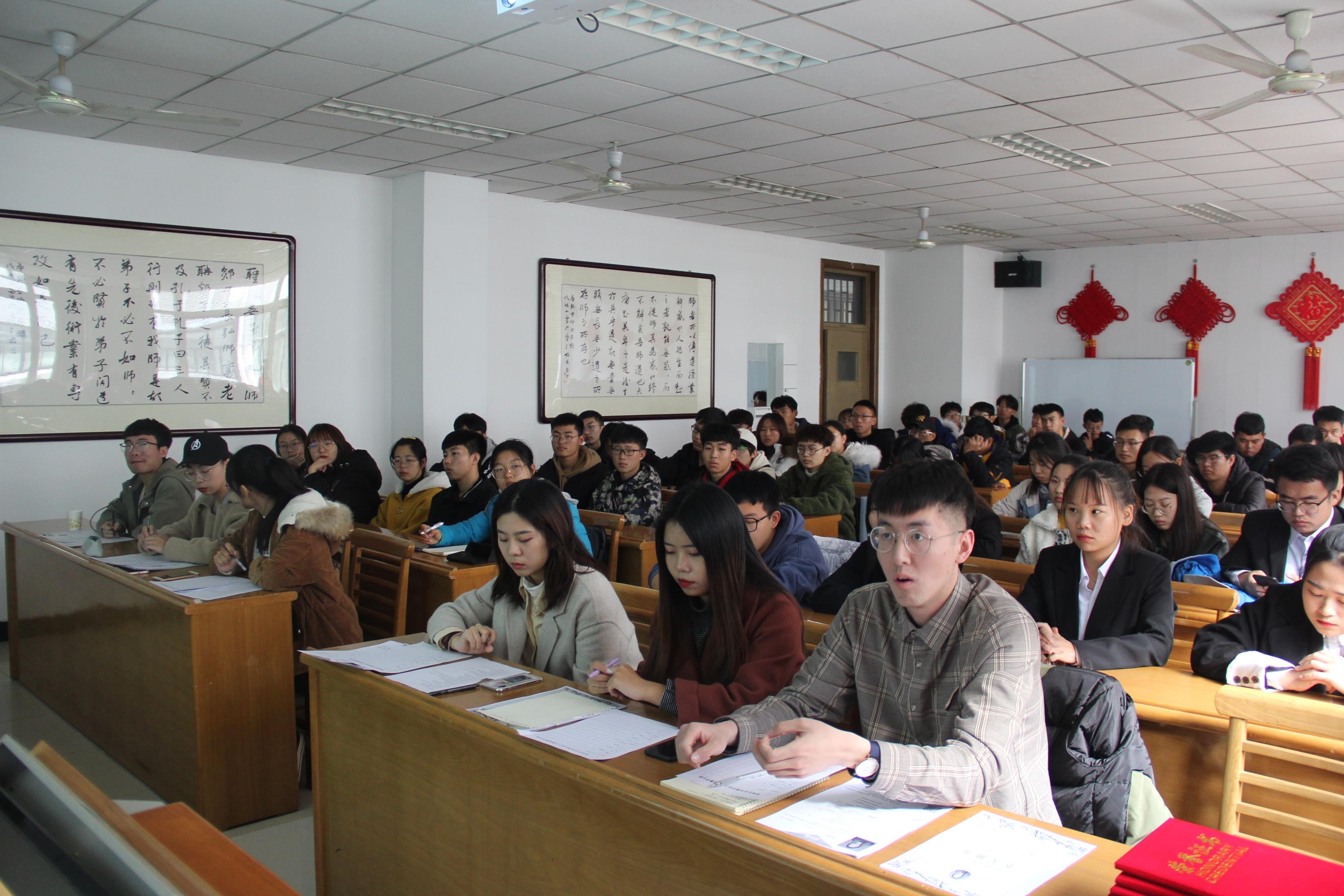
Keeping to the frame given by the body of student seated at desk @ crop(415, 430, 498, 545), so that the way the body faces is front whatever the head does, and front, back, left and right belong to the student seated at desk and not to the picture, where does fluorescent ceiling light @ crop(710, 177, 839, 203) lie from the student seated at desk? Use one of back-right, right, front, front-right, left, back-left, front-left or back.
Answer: back

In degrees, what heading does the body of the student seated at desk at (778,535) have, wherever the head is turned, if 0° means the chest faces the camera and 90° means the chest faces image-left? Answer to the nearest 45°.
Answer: approximately 45°

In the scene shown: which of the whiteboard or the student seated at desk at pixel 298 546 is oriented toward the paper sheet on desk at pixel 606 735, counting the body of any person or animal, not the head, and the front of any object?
the whiteboard

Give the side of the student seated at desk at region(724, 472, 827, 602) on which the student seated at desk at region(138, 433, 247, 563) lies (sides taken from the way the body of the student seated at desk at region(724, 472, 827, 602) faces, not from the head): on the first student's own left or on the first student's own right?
on the first student's own right

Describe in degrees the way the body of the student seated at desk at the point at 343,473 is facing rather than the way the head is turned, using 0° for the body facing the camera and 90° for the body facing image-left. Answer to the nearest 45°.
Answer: approximately 45°

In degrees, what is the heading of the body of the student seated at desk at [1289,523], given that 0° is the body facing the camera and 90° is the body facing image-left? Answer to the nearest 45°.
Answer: approximately 45°

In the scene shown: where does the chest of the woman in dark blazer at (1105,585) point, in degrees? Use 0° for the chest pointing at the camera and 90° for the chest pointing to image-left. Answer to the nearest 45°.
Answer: approximately 45°
